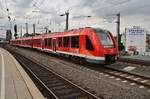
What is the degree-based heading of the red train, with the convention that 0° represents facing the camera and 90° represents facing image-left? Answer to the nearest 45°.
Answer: approximately 315°
